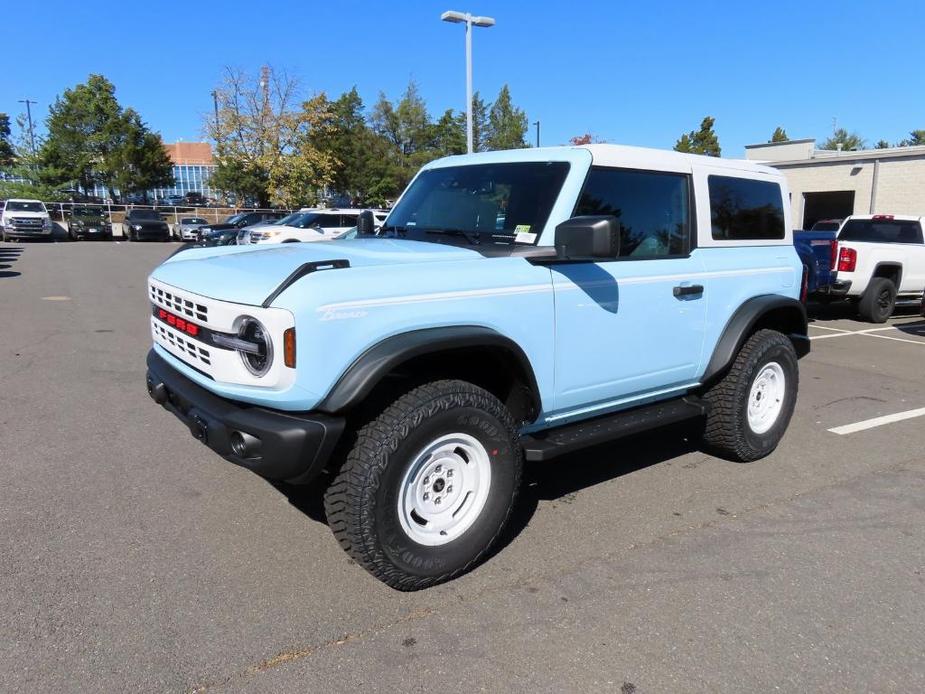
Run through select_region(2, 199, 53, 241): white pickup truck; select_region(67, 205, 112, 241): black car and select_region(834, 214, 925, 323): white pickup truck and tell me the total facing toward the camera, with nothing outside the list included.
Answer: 2

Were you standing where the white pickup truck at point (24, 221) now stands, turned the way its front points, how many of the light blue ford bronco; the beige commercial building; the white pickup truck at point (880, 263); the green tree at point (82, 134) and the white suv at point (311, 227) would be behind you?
1

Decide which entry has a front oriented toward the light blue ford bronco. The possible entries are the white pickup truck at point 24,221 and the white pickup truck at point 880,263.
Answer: the white pickup truck at point 24,221

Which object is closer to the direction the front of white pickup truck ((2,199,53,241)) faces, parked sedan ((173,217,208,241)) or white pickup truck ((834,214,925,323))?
the white pickup truck ((834,214,925,323))

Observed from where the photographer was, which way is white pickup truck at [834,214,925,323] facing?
facing away from the viewer and to the right of the viewer

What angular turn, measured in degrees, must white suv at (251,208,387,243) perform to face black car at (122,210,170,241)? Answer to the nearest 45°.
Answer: approximately 90° to its right

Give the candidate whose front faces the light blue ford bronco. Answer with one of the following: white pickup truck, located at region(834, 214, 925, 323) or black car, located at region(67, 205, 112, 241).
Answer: the black car

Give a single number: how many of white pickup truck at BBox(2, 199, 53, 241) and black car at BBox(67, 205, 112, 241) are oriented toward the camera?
2

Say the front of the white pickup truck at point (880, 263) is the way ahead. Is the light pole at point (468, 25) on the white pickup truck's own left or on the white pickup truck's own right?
on the white pickup truck's own left

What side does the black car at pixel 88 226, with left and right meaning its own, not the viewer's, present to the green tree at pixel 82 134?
back

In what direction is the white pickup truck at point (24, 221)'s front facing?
toward the camera

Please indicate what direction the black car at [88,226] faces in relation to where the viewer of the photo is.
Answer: facing the viewer

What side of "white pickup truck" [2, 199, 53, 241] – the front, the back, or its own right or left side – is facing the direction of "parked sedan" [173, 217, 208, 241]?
left

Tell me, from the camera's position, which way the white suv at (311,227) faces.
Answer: facing the viewer and to the left of the viewer

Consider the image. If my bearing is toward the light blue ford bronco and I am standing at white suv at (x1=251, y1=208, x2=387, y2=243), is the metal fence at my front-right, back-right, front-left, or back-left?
back-right

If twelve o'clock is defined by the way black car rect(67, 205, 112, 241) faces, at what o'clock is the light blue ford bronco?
The light blue ford bronco is roughly at 12 o'clock from the black car.

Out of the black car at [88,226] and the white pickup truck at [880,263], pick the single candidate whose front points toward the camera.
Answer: the black car
